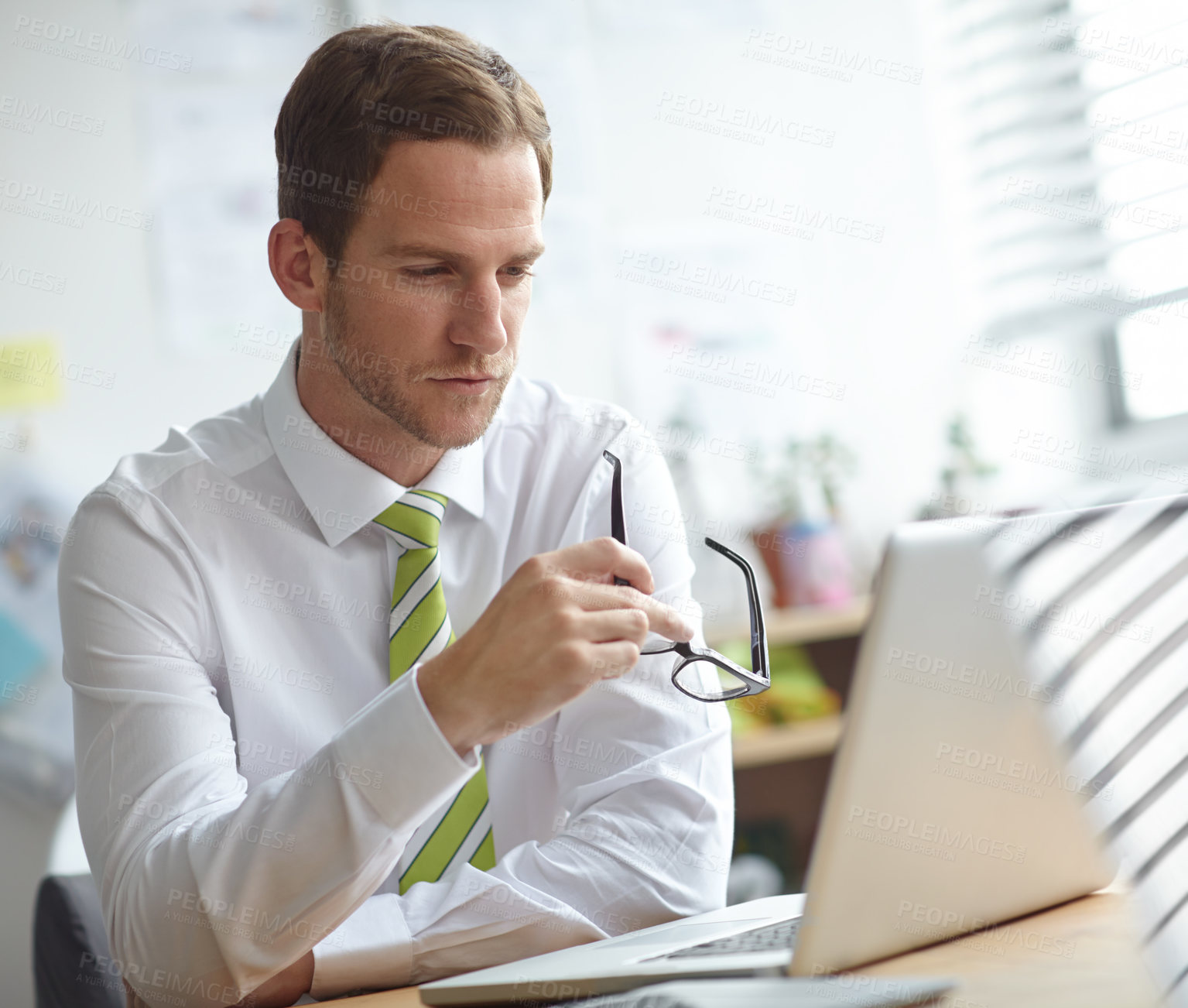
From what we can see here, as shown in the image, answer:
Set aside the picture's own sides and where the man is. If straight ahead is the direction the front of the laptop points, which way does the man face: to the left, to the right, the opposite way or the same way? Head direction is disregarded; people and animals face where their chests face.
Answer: the opposite way

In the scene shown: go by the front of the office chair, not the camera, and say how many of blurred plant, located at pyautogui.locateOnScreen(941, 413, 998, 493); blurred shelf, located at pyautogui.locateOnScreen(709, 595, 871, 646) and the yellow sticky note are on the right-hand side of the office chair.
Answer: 0

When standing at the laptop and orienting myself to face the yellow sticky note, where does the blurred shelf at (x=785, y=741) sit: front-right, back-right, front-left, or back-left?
front-right

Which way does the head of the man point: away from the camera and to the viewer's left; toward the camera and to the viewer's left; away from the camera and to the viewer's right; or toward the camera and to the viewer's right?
toward the camera and to the viewer's right

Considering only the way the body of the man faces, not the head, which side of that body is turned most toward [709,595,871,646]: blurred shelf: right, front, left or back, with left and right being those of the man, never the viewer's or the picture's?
left

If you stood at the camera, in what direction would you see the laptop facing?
facing away from the viewer and to the left of the viewer

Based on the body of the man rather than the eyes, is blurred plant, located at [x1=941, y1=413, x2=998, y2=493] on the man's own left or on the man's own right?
on the man's own left

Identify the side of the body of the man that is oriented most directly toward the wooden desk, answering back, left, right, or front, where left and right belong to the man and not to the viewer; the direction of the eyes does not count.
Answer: front

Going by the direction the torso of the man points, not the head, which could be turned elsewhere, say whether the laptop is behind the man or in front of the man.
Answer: in front

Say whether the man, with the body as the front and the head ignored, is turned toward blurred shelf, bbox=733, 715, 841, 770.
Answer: no

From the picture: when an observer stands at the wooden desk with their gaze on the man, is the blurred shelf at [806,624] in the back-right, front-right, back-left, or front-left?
front-right

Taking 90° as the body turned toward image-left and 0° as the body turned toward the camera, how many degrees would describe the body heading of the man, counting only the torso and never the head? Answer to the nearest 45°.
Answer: approximately 315°

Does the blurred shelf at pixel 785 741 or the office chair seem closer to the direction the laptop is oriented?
the office chair

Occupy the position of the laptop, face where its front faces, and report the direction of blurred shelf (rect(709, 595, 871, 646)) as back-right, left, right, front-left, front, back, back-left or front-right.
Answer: front-right

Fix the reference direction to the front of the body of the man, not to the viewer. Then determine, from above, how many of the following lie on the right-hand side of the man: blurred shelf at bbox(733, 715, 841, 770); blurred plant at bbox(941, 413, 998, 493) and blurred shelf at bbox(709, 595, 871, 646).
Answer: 0

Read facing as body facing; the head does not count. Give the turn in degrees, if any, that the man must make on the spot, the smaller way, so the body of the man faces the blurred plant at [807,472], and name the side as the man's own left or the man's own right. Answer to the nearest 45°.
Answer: approximately 90° to the man's own left

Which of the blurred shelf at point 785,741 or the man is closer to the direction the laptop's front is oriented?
the man

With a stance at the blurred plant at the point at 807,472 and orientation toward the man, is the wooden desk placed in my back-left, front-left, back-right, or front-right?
front-left

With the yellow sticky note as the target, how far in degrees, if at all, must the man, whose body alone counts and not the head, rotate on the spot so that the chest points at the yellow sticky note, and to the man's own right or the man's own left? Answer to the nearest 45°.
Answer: approximately 180°

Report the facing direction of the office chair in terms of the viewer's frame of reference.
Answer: facing the viewer and to the right of the viewer
